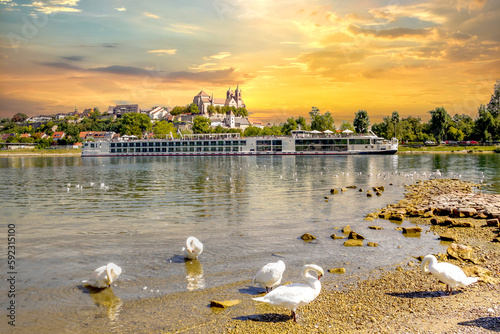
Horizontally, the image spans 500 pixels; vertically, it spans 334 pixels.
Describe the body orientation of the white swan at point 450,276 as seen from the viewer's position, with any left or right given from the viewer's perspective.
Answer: facing to the left of the viewer

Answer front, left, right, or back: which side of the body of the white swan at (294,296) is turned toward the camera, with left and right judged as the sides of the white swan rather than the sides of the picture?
right

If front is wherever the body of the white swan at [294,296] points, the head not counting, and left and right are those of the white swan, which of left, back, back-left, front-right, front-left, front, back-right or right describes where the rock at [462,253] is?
front-left

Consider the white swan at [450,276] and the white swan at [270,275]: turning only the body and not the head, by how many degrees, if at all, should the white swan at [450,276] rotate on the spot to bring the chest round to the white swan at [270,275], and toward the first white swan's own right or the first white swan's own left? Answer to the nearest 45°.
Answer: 0° — it already faces it

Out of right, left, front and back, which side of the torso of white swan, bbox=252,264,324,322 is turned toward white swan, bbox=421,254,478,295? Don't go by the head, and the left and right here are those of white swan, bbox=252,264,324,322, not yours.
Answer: front
